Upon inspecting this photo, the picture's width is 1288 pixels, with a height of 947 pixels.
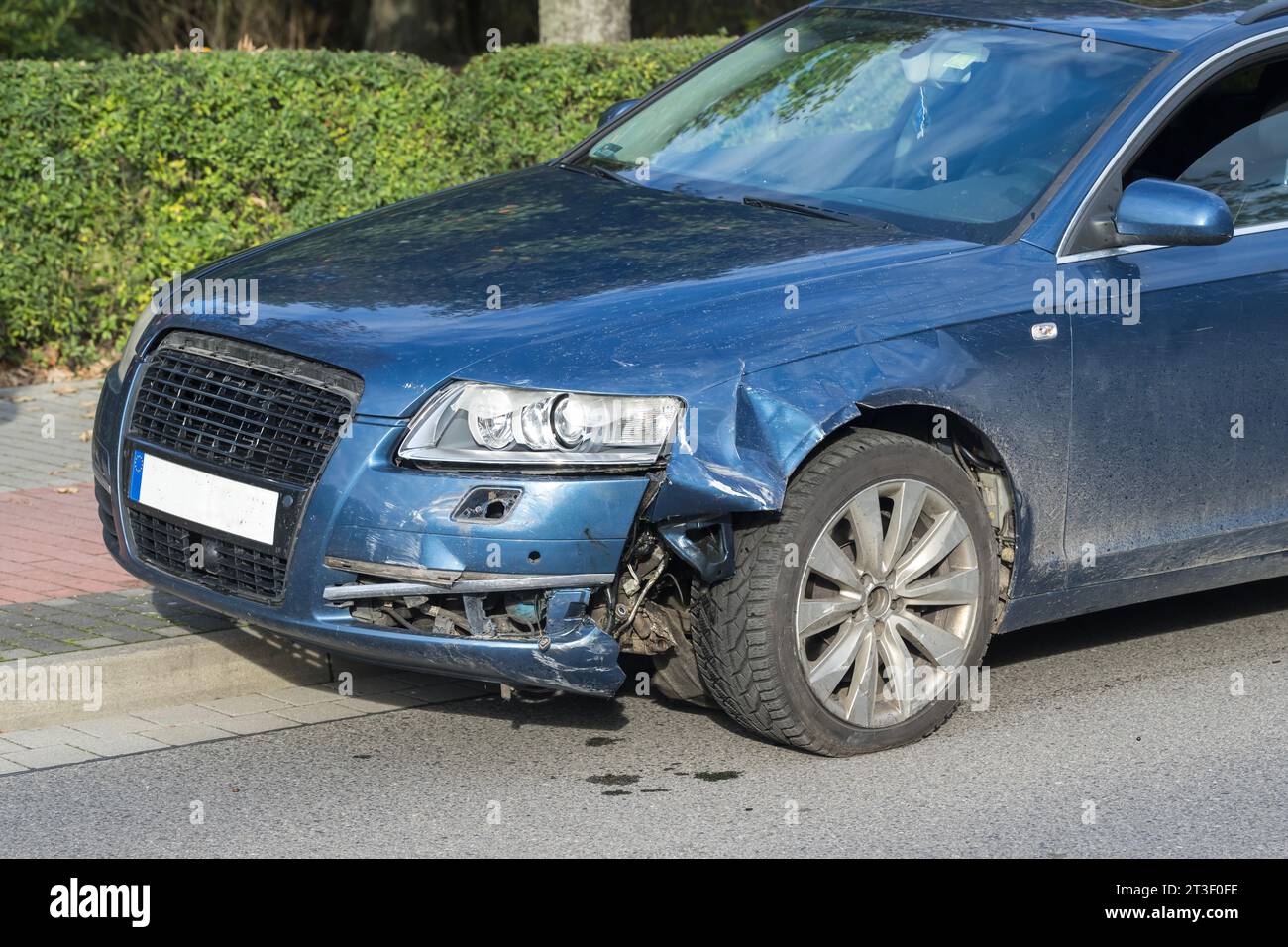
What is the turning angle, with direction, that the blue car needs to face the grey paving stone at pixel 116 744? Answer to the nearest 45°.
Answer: approximately 45° to its right

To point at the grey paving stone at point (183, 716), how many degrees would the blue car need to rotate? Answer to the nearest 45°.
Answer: approximately 45° to its right

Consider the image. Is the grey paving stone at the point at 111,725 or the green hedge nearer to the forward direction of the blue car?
the grey paving stone

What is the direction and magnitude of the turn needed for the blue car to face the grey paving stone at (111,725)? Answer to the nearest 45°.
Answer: approximately 45° to its right

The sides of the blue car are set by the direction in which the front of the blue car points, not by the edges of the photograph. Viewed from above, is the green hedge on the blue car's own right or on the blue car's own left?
on the blue car's own right

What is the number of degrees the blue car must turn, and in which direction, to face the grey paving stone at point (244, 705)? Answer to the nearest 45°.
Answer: approximately 45° to its right

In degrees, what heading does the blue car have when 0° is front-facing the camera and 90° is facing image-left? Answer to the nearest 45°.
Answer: approximately 45°
